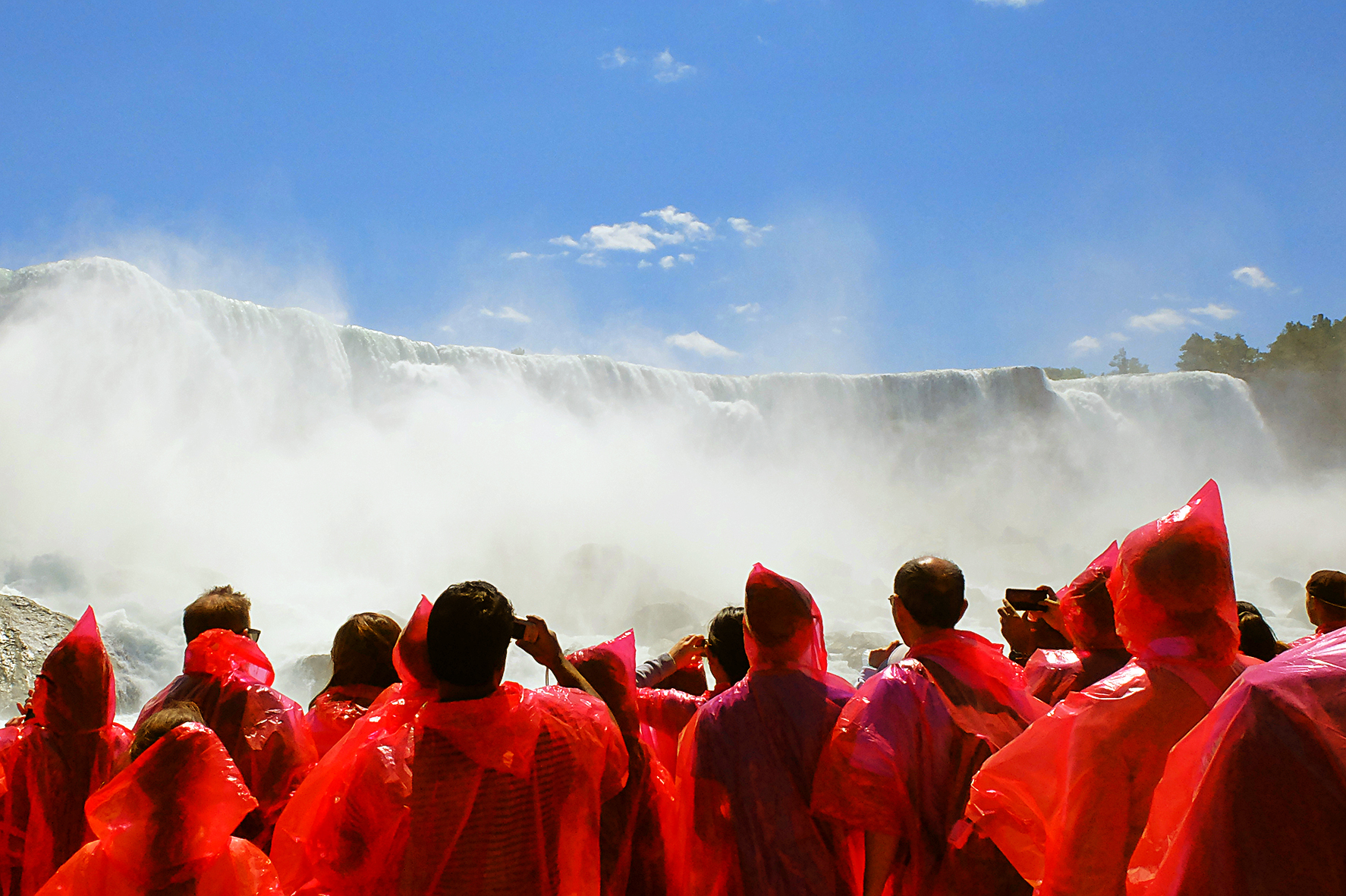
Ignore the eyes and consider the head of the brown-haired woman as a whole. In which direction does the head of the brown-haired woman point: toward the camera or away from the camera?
away from the camera

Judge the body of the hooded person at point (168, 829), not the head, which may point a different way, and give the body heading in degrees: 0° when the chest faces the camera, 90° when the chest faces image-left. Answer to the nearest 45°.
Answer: approximately 180°

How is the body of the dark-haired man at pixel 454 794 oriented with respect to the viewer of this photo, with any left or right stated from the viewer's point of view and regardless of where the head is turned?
facing away from the viewer

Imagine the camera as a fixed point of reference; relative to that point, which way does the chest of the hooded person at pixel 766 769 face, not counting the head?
away from the camera

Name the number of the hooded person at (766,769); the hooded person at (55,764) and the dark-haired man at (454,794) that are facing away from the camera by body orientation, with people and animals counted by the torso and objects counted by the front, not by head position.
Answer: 3

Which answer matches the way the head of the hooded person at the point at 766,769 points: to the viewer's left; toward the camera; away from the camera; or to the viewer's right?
away from the camera

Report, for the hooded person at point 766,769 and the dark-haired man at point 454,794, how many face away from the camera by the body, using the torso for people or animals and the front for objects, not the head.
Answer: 2

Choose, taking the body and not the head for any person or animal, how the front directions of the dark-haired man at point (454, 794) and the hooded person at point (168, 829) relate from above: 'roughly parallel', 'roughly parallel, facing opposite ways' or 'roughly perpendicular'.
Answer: roughly parallel

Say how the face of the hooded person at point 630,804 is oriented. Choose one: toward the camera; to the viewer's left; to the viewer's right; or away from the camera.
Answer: away from the camera

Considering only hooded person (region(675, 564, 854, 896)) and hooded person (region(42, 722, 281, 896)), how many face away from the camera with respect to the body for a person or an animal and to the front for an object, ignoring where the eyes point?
2

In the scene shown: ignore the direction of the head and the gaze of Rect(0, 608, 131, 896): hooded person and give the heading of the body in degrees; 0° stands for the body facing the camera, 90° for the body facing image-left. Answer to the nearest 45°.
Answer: approximately 180°
